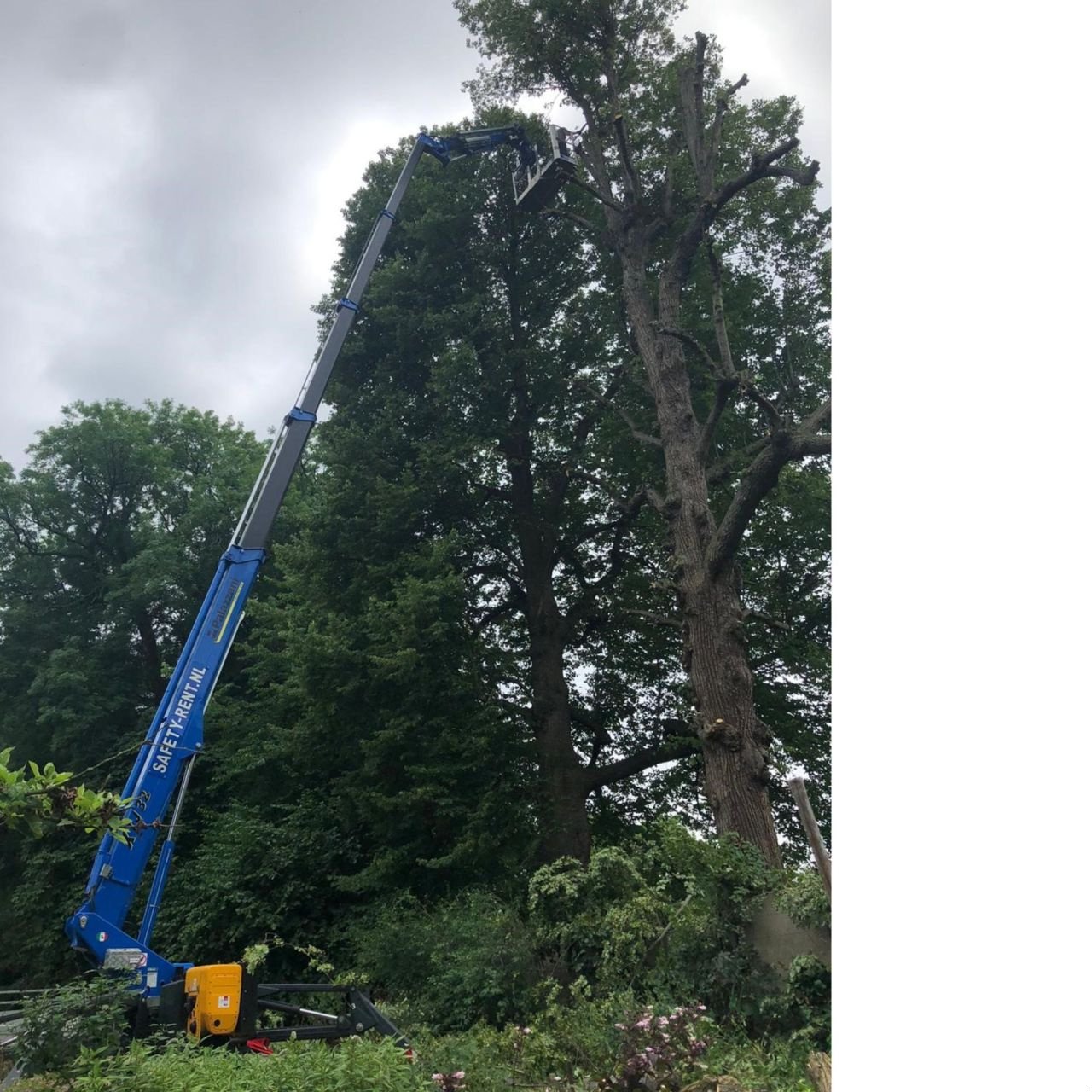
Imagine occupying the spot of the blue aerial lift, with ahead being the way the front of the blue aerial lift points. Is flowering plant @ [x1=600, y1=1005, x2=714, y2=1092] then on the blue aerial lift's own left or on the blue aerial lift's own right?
on the blue aerial lift's own right

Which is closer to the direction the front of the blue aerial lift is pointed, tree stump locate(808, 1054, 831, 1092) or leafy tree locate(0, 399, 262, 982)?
the tree stump

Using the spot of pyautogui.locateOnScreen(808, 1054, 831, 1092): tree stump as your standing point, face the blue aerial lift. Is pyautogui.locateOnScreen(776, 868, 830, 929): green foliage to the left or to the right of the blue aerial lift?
right

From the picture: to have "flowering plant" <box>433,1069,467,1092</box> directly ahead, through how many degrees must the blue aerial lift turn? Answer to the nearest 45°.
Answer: approximately 90° to its right

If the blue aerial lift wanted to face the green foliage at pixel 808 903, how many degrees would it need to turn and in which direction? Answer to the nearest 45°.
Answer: approximately 45° to its right

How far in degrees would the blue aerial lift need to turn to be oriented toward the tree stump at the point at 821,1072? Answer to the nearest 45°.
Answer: approximately 45° to its right

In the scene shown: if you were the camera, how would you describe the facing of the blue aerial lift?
facing to the right of the viewer

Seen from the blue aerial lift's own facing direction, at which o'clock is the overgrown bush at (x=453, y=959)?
The overgrown bush is roughly at 12 o'clock from the blue aerial lift.

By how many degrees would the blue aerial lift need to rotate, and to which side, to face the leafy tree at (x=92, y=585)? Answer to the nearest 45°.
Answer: approximately 90° to its left

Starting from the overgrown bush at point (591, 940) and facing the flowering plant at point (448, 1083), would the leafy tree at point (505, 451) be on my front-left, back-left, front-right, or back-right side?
back-right

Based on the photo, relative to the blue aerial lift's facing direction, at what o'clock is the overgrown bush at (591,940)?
The overgrown bush is roughly at 1 o'clock from the blue aerial lift.

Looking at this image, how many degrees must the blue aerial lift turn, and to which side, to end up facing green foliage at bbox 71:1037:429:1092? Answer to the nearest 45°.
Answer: approximately 90° to its right
